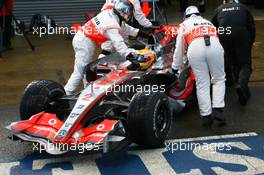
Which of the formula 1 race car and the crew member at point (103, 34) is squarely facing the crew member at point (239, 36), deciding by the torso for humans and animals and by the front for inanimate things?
the crew member at point (103, 34)

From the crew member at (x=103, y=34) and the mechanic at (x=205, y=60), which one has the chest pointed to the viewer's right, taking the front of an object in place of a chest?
the crew member

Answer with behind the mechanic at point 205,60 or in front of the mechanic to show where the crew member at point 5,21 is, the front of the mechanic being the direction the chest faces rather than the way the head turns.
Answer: in front

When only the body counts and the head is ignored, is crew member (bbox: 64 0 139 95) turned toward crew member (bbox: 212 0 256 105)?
yes

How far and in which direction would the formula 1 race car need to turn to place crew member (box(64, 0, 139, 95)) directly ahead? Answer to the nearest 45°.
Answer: approximately 135° to its right

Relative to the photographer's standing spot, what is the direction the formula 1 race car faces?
facing the viewer and to the left of the viewer

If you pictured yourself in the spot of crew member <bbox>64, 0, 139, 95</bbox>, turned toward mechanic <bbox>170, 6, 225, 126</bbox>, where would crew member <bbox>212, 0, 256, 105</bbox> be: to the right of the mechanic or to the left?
left

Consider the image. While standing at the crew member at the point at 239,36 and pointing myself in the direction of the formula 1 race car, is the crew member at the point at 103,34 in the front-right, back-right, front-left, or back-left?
front-right

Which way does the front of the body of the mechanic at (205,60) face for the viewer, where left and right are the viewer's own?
facing away from the viewer and to the left of the viewer

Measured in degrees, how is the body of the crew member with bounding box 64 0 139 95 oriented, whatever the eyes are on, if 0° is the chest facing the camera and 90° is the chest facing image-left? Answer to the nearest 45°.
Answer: approximately 270°

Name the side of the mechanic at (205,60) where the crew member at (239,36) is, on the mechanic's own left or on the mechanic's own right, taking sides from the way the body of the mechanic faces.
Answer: on the mechanic's own right
